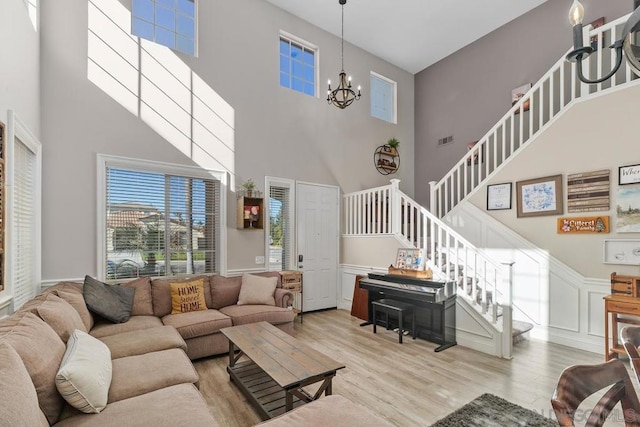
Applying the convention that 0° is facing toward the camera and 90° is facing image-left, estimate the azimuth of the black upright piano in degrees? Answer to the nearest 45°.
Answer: approximately 45°

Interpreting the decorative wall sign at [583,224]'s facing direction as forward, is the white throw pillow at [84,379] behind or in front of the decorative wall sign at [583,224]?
in front

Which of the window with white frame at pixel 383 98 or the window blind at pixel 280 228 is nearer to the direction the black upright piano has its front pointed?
the window blind

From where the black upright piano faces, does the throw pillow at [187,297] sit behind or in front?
in front

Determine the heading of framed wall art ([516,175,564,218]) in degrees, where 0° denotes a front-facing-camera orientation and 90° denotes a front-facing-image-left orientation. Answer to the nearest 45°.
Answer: approximately 45°

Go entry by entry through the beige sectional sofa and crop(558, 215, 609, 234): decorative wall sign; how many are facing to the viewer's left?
0

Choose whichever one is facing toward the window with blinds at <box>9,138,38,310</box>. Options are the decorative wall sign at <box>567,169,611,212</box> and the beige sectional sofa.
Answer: the decorative wall sign

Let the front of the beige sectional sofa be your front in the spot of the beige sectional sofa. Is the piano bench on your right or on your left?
on your left

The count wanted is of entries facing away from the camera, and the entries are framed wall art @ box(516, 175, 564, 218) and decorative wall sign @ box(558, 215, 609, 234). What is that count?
0

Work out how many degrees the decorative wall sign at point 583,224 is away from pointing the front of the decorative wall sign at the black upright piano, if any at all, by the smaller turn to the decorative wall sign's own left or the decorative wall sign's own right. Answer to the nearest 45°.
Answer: approximately 45° to the decorative wall sign's own right
